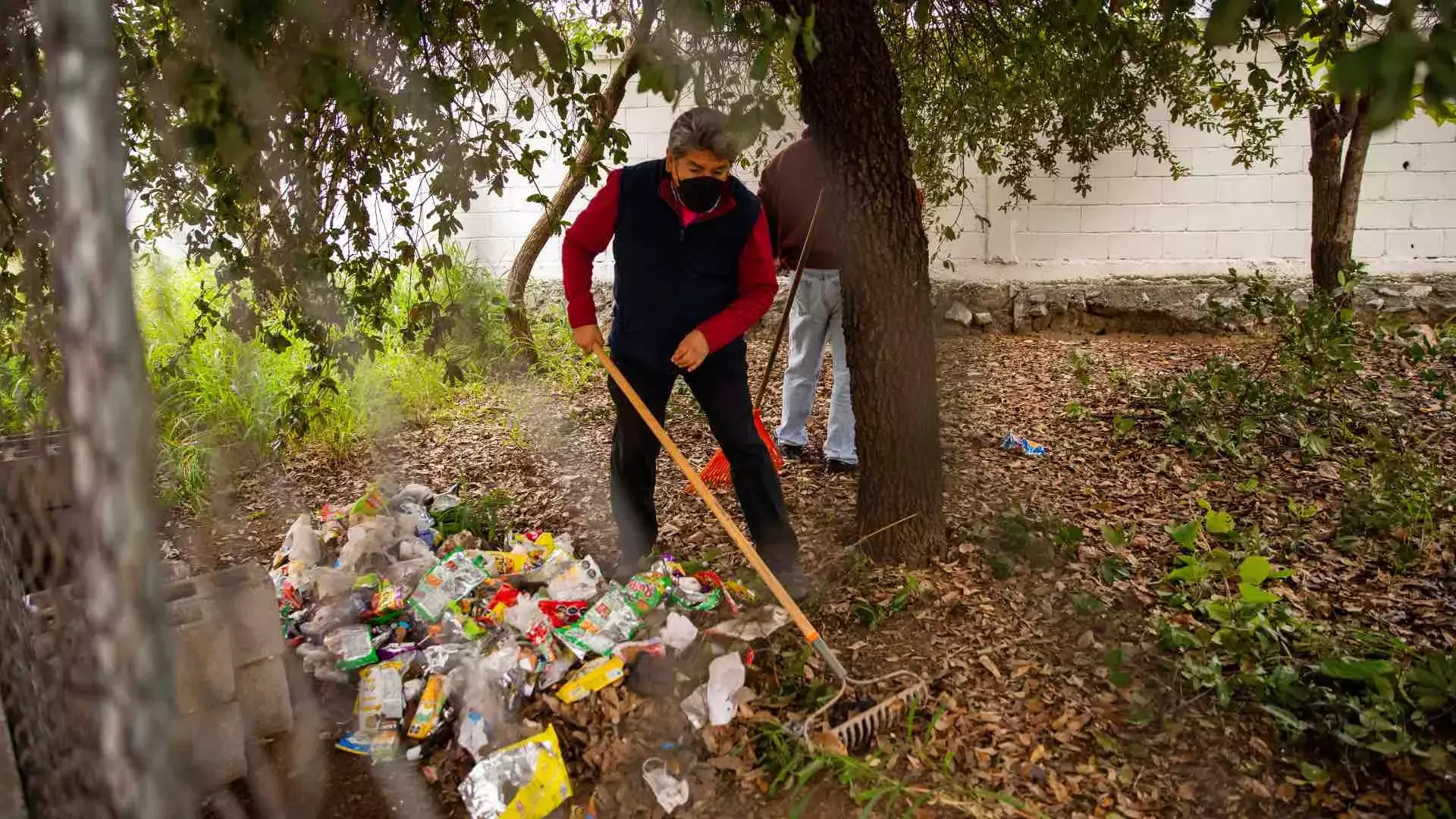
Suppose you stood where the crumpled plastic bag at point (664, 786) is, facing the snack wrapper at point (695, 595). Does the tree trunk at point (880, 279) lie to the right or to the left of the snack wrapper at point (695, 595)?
right

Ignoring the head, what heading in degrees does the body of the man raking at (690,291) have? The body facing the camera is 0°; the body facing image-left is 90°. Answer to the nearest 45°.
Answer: approximately 0°

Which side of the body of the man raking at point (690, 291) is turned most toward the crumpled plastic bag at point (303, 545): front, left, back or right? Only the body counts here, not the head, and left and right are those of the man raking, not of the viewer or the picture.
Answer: right

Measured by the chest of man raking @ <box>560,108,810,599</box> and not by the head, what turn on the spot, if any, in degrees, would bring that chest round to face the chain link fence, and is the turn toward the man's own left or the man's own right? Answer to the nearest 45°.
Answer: approximately 45° to the man's own right

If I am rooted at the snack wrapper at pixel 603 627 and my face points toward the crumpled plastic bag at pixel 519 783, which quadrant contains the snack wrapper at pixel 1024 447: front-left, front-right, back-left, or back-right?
back-left
